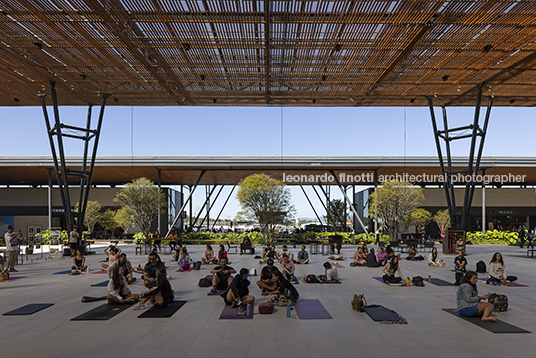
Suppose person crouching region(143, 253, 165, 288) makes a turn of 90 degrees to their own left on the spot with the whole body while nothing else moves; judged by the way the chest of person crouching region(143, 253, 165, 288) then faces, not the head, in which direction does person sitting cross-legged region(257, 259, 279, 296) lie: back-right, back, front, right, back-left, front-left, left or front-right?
front

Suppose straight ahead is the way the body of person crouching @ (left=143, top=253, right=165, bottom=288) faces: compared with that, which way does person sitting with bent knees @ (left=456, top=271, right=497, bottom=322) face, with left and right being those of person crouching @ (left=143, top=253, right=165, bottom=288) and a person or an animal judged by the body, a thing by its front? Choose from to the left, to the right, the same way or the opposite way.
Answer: to the left

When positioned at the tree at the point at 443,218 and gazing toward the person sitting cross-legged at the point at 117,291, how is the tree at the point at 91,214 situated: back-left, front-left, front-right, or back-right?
front-right

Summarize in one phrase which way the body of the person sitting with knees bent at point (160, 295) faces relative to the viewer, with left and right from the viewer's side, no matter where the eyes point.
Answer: facing to the left of the viewer
